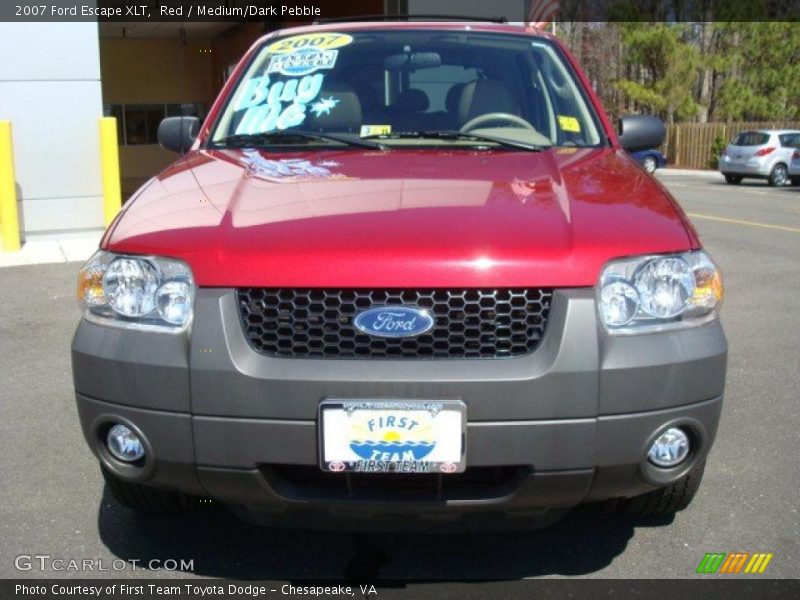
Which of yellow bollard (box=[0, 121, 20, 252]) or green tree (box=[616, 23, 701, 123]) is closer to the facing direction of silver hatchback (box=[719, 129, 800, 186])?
the green tree

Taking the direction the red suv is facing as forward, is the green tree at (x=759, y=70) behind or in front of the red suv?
behind

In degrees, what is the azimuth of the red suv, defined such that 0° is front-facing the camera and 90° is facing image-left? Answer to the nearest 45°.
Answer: approximately 0°

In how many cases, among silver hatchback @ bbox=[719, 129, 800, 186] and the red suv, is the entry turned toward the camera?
1

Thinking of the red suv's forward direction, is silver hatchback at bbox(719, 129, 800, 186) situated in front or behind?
behind

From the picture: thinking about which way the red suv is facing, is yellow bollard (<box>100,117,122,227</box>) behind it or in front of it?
behind

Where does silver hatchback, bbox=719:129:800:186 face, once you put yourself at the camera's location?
facing away from the viewer and to the right of the viewer

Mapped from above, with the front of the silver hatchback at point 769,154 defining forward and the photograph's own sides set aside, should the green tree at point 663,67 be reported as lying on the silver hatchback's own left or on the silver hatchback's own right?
on the silver hatchback's own left

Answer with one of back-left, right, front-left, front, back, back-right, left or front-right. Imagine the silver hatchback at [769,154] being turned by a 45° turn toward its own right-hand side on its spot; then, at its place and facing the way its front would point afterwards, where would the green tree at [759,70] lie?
left
